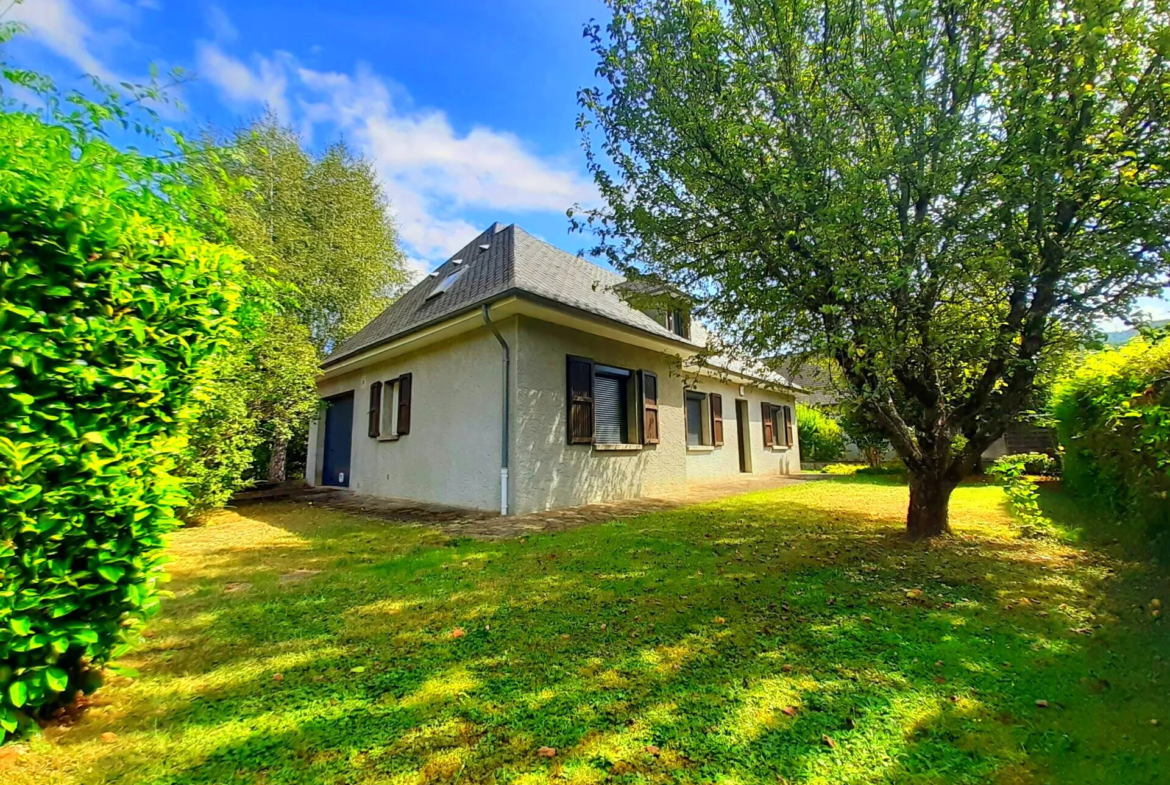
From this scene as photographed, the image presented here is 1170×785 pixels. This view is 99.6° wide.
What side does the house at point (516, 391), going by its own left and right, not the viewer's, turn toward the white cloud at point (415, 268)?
back

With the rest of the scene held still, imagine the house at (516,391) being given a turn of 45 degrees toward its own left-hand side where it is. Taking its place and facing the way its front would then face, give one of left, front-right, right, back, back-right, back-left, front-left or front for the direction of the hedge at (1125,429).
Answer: front-right

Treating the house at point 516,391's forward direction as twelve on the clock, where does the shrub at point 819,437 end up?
The shrub is roughly at 9 o'clock from the house.

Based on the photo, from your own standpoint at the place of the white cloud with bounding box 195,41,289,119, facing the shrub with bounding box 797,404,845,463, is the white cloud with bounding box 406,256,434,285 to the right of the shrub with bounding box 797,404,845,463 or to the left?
left

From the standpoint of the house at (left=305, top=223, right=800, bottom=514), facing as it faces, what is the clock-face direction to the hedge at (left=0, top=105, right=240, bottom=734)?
The hedge is roughly at 2 o'clock from the house.

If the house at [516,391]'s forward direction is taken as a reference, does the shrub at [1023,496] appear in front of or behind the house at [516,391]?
in front

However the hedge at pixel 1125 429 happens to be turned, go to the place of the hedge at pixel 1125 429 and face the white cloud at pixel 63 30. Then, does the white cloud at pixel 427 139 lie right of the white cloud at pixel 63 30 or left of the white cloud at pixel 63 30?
right

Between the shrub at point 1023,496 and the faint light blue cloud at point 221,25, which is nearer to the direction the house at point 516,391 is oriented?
the shrub
